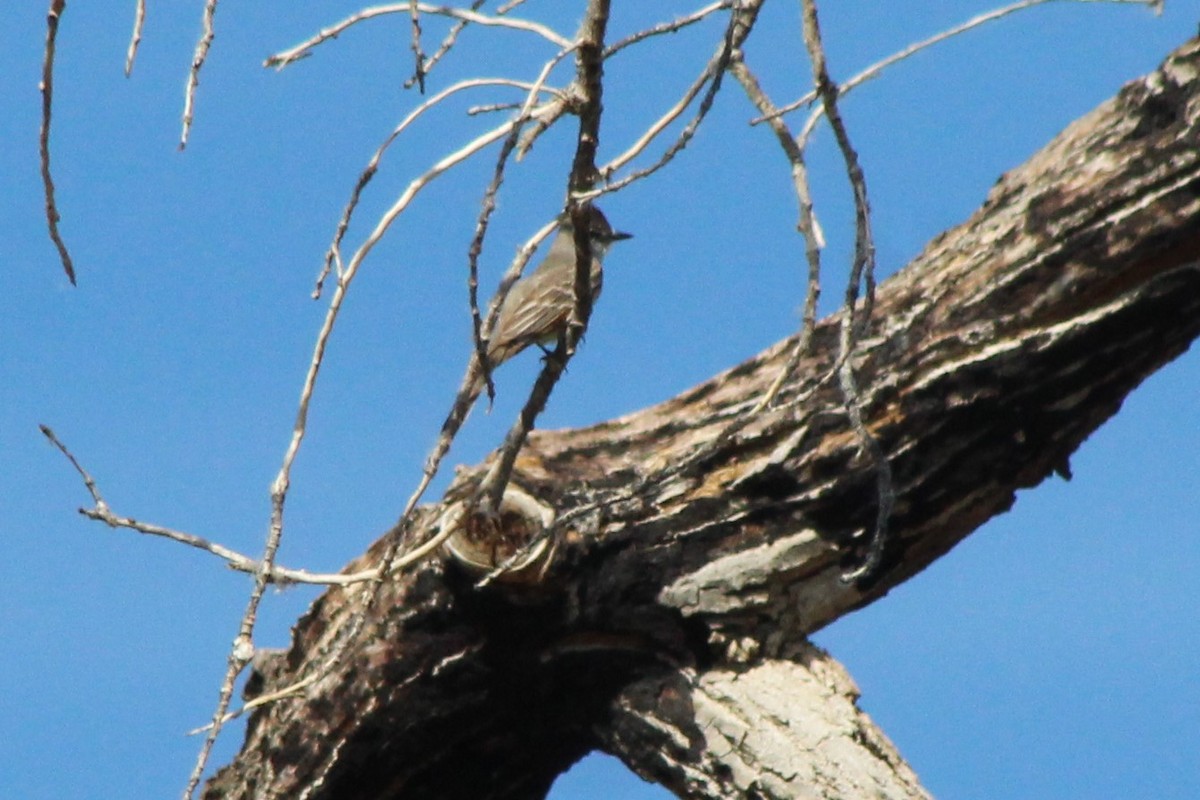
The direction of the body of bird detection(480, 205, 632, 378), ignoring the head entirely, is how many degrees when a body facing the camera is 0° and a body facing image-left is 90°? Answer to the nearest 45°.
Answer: approximately 270°
